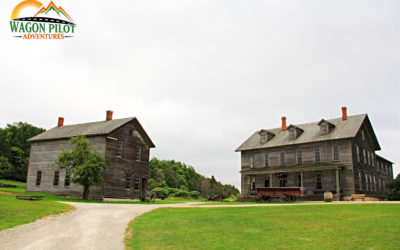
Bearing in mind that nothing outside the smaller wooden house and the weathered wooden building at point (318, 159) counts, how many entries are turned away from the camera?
0

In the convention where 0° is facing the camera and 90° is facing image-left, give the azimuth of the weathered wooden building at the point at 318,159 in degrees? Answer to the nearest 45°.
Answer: approximately 45°

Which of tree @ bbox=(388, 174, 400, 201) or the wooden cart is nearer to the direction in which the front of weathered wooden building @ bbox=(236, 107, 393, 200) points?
the wooden cart

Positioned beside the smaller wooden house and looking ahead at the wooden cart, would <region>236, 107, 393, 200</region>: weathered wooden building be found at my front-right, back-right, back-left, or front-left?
front-left

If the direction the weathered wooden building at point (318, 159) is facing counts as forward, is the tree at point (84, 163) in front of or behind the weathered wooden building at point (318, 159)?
in front

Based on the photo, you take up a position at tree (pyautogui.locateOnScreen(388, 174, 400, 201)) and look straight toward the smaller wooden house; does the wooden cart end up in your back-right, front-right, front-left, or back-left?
front-left
